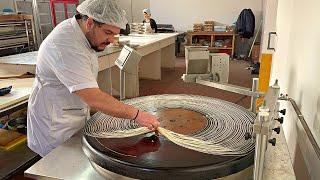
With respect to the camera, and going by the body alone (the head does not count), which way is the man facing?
to the viewer's right

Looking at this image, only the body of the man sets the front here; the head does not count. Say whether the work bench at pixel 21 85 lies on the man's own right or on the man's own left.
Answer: on the man's own left

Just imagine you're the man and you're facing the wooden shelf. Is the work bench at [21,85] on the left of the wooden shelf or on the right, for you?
left

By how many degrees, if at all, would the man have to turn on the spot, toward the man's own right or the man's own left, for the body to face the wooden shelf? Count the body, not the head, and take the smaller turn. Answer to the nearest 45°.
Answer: approximately 45° to the man's own left

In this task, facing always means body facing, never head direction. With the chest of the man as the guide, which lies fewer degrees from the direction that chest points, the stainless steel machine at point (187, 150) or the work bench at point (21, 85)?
the stainless steel machine

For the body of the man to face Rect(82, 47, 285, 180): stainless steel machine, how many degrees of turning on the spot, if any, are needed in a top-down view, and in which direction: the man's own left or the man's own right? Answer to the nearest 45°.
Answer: approximately 45° to the man's own right

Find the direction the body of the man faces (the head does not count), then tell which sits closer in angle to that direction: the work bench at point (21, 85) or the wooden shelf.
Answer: the wooden shelf
